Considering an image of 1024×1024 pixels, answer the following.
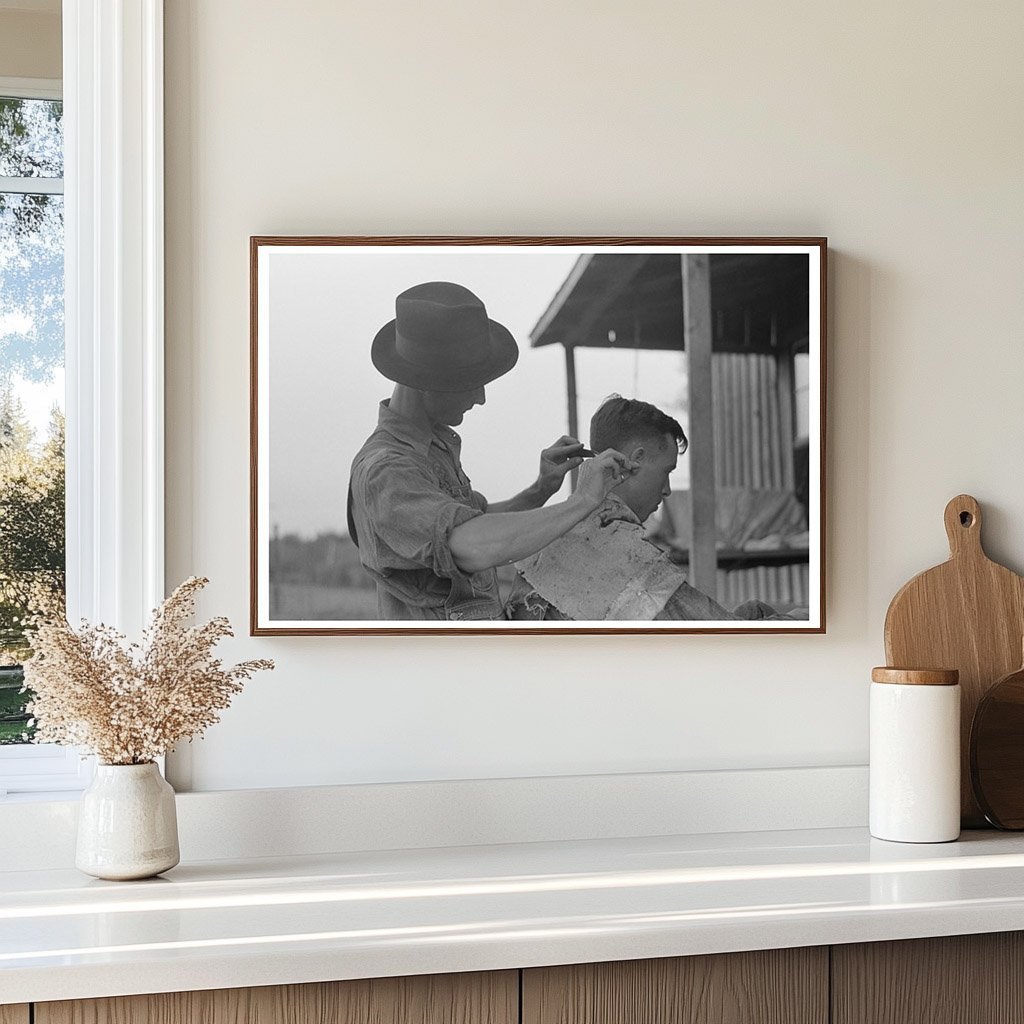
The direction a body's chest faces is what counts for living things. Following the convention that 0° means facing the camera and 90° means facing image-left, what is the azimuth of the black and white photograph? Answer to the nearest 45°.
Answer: approximately 0°
